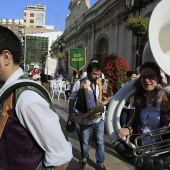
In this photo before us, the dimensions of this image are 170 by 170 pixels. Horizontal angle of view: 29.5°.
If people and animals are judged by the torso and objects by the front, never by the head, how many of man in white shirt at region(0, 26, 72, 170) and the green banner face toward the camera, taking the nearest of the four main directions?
1

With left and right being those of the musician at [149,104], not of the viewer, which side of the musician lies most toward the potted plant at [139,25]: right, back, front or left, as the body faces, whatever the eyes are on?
back

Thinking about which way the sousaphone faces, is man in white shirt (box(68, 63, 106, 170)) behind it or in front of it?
behind

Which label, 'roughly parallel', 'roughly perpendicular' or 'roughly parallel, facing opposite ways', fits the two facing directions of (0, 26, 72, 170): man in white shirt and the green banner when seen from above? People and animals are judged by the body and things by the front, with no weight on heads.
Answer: roughly perpendicular

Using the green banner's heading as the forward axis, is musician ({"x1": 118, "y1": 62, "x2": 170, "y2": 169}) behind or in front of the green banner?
in front

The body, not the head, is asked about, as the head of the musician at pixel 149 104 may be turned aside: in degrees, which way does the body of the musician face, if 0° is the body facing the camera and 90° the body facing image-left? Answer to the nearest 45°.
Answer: approximately 0°

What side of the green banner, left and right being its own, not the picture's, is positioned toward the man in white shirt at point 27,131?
front
